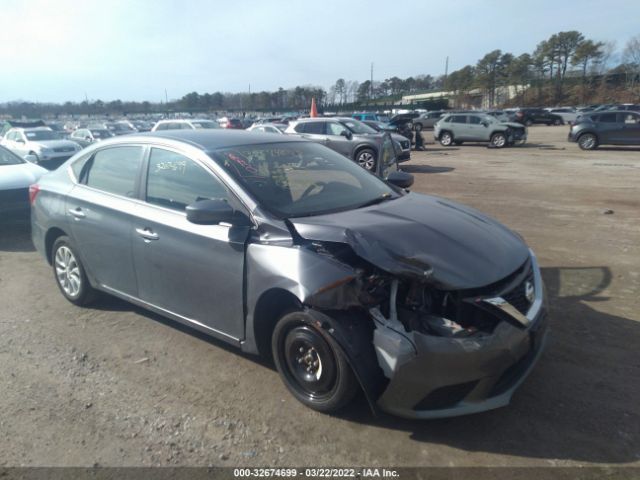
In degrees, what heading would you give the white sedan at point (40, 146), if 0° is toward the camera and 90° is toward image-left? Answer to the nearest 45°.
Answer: approximately 315°

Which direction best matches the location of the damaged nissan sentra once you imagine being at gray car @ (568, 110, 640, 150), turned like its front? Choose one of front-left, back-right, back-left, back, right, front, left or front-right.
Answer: right

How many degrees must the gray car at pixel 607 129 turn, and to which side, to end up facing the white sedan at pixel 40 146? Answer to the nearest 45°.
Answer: approximately 135° to its right

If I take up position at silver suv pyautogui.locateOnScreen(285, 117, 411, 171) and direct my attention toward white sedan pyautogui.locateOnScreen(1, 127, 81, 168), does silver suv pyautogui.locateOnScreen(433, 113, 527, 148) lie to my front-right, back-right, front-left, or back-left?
back-right

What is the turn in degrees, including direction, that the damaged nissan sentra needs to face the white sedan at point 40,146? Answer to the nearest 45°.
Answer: approximately 180°

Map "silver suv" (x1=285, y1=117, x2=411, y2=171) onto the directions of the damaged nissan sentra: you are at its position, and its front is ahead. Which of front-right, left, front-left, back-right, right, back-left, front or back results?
back-left

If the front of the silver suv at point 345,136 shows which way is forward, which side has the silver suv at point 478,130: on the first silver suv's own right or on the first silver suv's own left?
on the first silver suv's own left

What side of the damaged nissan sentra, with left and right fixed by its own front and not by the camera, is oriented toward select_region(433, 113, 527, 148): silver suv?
left

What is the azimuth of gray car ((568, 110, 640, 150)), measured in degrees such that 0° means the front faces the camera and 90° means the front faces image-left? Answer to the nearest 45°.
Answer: approximately 270°
